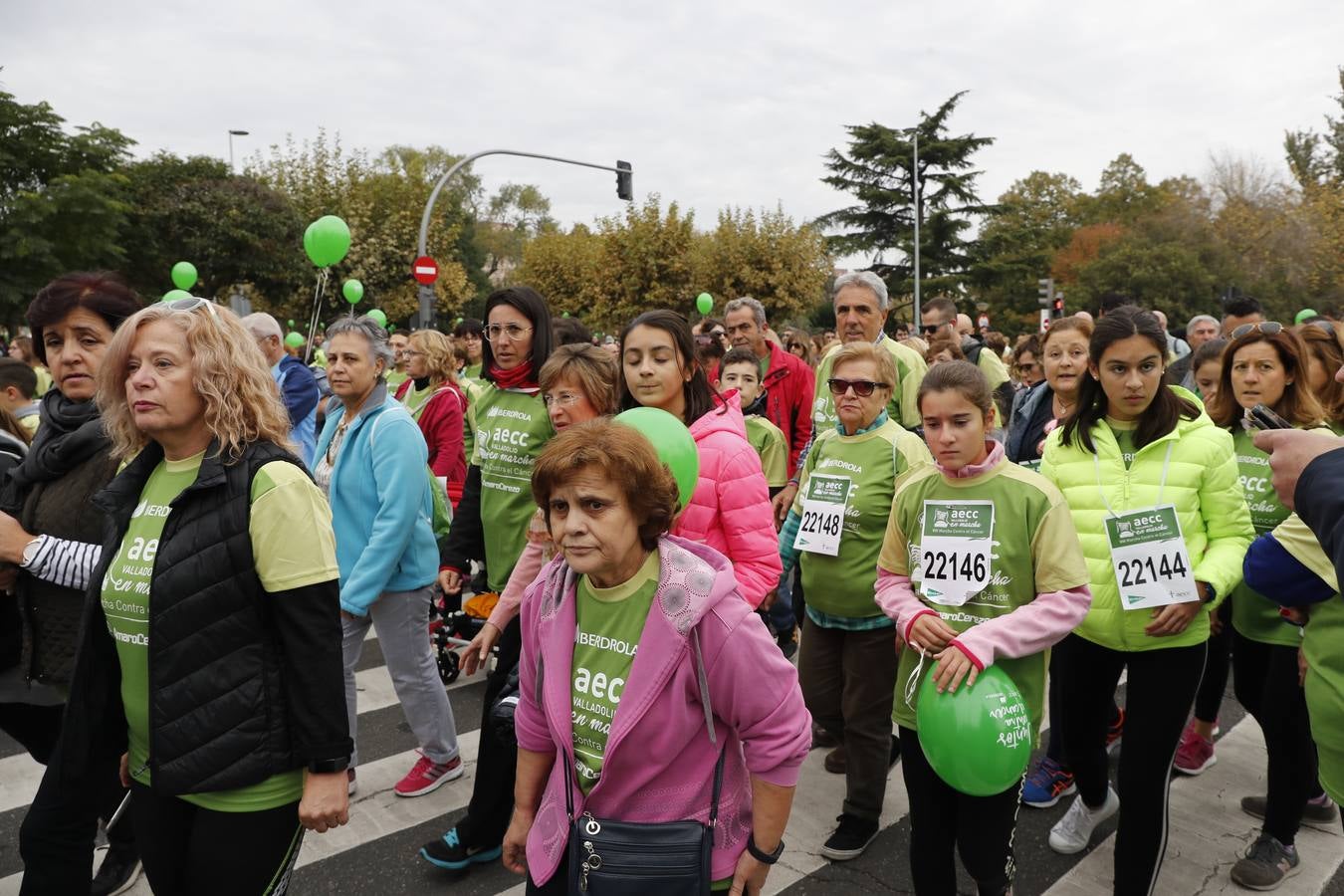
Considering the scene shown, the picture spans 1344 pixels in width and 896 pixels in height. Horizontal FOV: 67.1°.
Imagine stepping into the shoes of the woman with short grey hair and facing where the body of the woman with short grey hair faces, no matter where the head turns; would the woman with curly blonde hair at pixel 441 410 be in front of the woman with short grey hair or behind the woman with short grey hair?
behind

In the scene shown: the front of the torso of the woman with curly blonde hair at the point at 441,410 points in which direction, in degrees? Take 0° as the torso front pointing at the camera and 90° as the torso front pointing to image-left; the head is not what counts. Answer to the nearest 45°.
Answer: approximately 45°

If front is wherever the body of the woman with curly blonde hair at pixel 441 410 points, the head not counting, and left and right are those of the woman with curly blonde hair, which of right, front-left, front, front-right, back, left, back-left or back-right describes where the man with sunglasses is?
back-left

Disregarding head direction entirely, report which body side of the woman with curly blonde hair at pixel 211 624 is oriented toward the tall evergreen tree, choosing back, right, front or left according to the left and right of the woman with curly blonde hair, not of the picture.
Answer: back

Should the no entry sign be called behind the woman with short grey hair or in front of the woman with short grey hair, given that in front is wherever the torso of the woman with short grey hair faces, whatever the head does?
behind

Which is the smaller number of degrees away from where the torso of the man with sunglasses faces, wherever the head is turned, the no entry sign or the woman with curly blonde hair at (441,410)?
the woman with curly blonde hair

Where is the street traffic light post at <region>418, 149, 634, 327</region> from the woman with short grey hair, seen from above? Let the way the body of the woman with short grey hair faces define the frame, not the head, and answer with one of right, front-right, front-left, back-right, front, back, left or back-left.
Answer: back-right

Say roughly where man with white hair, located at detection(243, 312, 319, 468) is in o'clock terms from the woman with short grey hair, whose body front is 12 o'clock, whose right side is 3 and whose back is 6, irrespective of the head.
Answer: The man with white hair is roughly at 4 o'clock from the woman with short grey hair.

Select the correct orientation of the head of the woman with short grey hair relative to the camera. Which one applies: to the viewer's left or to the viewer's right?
to the viewer's left
